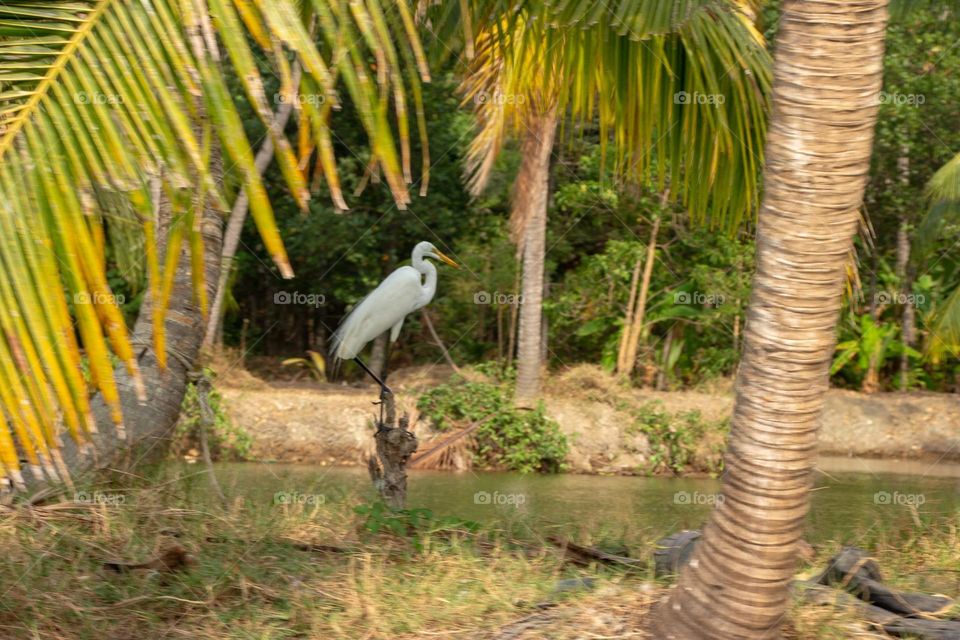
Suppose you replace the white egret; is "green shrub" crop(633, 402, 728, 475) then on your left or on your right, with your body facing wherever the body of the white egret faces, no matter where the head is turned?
on your left

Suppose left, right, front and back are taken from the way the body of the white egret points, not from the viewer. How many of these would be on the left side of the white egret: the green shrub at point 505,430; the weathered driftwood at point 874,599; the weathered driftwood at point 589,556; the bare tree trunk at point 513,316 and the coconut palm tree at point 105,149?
2

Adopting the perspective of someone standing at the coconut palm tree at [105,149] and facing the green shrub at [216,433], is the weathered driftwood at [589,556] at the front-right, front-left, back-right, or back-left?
front-right

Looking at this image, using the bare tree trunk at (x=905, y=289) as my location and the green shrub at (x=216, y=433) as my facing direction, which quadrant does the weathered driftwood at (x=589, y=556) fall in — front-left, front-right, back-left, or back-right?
front-left

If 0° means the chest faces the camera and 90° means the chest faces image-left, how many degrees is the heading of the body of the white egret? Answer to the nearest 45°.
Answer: approximately 270°

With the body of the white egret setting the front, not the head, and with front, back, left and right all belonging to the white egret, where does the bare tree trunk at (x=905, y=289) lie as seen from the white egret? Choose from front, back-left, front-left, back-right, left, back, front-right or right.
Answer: front-left

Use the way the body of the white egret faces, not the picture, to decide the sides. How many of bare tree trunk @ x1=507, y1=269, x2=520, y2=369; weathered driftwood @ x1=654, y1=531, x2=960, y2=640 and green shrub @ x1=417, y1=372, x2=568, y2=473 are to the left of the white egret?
2

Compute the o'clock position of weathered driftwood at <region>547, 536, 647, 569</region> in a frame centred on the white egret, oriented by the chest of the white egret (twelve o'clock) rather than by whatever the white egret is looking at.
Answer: The weathered driftwood is roughly at 2 o'clock from the white egret.

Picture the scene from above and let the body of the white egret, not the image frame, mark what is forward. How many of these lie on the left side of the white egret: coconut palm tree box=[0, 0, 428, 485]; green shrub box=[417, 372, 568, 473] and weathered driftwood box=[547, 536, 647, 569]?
1

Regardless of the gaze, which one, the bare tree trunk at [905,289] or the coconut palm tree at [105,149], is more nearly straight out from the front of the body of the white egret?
the bare tree trunk
